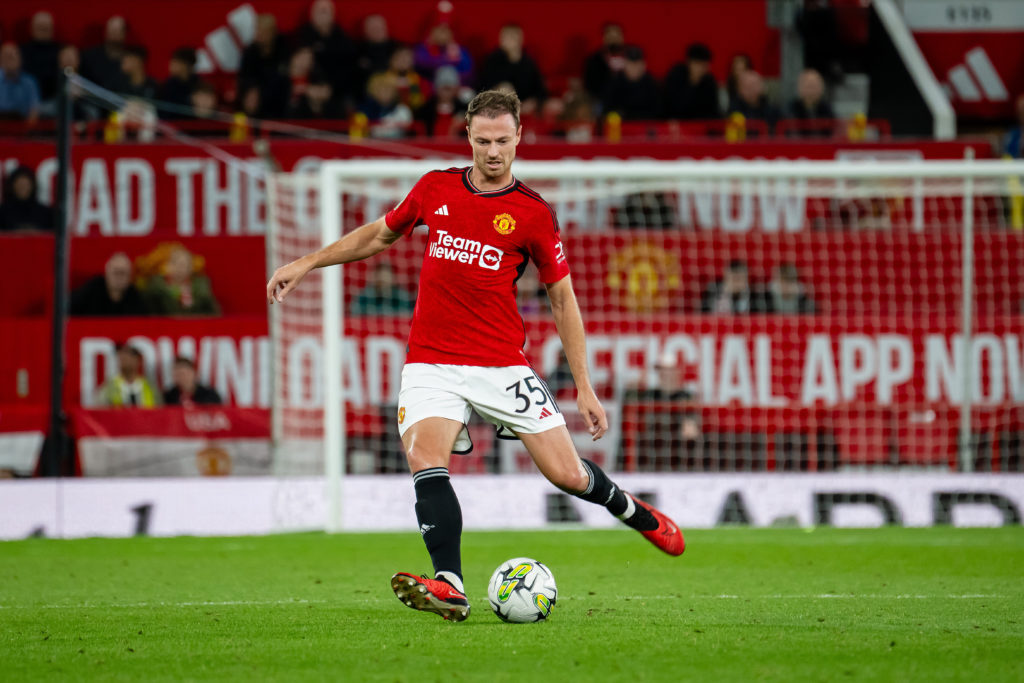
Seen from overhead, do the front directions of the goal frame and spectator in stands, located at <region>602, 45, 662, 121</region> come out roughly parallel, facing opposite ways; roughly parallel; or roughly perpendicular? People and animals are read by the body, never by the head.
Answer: roughly parallel

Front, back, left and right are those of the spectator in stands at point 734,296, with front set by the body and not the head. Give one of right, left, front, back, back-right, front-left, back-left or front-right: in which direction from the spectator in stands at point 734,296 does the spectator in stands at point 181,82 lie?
right

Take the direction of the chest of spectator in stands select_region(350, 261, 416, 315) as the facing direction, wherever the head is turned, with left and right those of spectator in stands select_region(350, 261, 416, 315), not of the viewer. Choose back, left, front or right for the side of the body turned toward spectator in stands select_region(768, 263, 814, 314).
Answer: left

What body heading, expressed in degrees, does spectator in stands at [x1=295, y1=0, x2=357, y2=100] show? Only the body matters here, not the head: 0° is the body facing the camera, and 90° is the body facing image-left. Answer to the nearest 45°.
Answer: approximately 0°

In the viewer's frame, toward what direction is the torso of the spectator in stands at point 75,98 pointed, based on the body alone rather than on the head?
toward the camera

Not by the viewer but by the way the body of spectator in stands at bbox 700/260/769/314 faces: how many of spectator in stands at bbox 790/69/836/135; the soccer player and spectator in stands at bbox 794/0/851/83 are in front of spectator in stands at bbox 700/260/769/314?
1

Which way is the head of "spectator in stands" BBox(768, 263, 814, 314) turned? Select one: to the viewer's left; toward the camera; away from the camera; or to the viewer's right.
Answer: toward the camera

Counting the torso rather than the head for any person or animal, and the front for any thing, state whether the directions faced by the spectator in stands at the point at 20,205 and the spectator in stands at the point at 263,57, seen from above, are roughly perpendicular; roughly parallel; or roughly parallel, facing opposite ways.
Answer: roughly parallel

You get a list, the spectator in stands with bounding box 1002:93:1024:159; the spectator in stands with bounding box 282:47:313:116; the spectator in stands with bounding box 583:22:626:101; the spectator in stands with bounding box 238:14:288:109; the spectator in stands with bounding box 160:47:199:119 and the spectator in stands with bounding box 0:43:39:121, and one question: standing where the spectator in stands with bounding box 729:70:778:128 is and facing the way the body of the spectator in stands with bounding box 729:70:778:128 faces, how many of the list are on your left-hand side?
1

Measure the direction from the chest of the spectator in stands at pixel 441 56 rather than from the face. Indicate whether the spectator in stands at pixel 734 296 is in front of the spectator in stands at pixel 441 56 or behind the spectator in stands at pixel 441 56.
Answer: in front

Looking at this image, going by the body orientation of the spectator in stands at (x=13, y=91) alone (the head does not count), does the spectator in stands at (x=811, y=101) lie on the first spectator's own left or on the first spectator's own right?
on the first spectator's own left

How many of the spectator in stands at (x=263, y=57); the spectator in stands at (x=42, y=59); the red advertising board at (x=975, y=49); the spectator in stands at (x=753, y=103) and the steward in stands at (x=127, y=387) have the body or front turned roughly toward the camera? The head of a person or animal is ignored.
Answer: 5

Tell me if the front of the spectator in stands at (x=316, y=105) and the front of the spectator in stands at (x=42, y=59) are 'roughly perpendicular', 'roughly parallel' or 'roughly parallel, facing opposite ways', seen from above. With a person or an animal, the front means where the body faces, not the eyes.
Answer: roughly parallel

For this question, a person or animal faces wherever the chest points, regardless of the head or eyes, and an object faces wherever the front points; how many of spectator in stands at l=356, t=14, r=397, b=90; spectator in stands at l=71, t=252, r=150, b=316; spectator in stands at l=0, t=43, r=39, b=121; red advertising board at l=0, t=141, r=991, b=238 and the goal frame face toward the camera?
5

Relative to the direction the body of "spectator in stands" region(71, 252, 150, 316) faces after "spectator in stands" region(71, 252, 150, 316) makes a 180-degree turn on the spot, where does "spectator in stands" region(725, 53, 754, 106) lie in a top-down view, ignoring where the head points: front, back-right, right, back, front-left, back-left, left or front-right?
right

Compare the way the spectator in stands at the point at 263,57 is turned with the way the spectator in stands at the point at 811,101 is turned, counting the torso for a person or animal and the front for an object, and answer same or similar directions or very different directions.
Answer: same or similar directions

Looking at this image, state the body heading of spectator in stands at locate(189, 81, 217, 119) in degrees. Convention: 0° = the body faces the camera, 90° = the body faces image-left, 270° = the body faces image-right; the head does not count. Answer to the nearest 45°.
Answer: approximately 0°

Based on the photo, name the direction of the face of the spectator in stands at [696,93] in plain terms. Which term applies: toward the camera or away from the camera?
toward the camera

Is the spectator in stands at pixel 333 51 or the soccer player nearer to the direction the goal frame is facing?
the soccer player

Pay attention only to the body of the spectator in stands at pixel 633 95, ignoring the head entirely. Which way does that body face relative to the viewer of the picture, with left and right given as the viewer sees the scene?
facing the viewer
